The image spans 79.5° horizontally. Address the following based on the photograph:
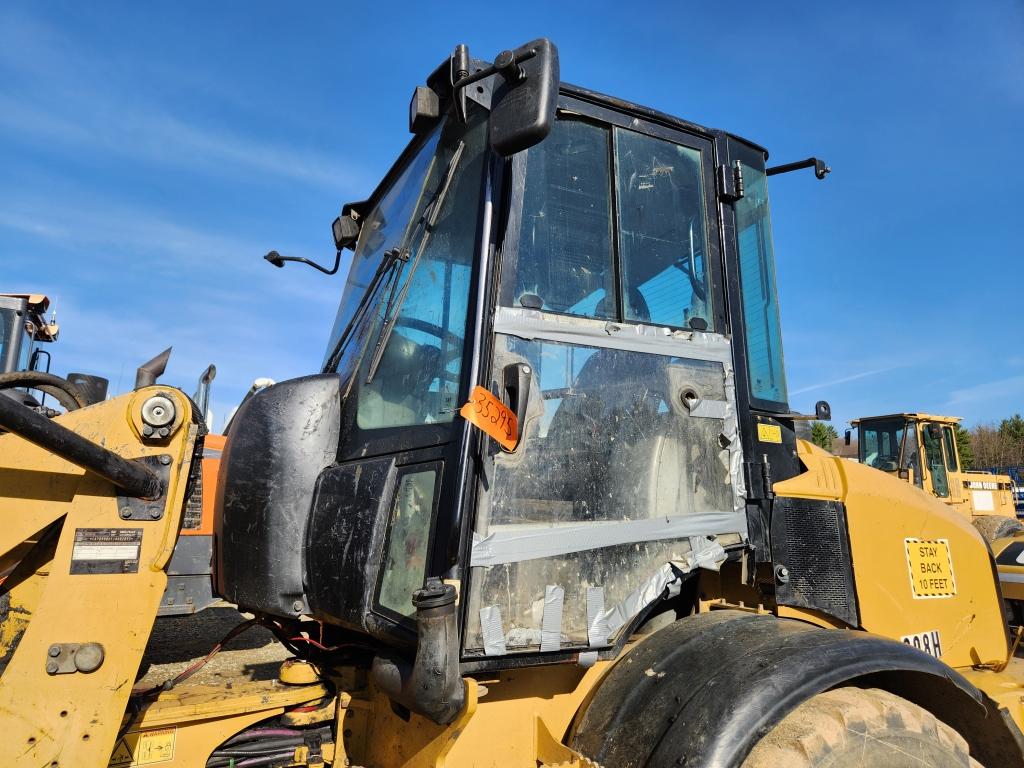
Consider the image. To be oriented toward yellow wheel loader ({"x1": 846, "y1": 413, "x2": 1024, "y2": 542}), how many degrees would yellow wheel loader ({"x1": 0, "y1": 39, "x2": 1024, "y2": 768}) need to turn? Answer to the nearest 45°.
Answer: approximately 180°

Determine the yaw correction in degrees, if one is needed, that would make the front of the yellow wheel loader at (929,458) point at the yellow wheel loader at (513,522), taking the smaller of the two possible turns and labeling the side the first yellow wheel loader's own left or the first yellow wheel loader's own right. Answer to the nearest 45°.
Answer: approximately 45° to the first yellow wheel loader's own left

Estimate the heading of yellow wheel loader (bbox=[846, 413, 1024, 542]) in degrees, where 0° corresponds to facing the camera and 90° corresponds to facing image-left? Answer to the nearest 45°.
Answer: approximately 45°

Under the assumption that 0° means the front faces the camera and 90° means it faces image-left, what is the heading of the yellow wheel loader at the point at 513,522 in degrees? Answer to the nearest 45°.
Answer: approximately 45°
